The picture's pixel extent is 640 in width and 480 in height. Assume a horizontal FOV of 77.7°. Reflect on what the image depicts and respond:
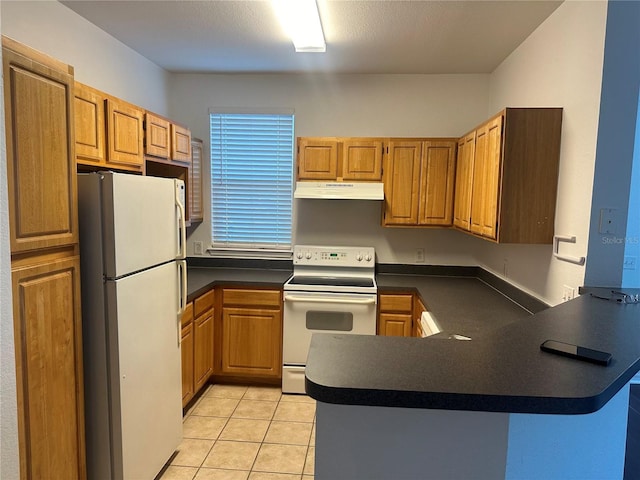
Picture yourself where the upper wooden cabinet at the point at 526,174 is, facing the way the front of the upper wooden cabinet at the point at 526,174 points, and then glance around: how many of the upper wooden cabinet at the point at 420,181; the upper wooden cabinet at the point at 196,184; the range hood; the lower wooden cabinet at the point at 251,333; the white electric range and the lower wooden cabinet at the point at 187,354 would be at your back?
0

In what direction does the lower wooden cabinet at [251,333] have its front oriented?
toward the camera

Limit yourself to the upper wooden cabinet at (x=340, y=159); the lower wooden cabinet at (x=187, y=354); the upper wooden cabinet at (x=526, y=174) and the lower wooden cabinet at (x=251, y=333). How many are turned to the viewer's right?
1

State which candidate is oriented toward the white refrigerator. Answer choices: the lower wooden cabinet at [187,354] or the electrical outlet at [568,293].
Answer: the electrical outlet

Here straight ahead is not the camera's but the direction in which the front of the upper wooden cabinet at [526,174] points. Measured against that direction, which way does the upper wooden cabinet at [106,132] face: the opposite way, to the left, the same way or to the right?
the opposite way

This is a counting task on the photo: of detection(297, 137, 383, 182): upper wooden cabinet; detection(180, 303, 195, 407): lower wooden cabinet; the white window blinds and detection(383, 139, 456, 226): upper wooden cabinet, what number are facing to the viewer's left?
0

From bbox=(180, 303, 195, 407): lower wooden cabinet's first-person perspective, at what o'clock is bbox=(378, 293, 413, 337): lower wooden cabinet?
bbox=(378, 293, 413, 337): lower wooden cabinet is roughly at 12 o'clock from bbox=(180, 303, 195, 407): lower wooden cabinet.

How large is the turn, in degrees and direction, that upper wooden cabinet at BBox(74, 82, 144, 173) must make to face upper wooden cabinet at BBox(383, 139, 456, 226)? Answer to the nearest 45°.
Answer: approximately 45° to its left

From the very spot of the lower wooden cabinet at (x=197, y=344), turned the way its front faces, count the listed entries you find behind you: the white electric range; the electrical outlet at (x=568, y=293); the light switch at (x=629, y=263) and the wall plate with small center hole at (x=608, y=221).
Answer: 0

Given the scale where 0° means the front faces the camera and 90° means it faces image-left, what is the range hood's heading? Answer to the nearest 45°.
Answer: approximately 0°

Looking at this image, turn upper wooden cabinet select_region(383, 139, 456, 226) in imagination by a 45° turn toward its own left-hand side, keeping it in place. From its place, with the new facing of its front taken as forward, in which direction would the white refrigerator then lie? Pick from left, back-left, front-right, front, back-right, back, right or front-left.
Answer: right

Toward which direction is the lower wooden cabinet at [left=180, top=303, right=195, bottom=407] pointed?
to the viewer's right

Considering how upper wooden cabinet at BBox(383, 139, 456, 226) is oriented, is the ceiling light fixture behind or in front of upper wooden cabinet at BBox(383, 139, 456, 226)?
in front

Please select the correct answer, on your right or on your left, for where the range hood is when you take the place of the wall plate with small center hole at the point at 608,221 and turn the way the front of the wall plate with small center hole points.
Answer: on your right

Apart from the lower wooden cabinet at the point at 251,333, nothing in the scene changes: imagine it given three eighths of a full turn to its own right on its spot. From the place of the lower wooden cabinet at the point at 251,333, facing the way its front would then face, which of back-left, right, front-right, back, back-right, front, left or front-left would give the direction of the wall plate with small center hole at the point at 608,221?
back

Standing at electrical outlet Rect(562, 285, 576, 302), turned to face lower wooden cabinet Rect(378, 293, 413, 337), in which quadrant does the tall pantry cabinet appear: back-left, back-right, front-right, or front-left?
front-left

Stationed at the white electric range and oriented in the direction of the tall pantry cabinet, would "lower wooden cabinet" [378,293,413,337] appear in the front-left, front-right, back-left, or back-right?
back-left

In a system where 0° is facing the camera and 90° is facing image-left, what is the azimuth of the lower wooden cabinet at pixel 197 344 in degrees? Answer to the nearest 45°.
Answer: approximately 270°

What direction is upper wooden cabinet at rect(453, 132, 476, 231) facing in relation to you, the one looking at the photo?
facing to the left of the viewer
